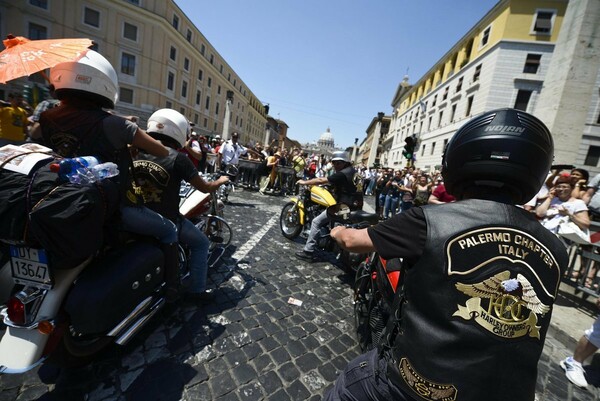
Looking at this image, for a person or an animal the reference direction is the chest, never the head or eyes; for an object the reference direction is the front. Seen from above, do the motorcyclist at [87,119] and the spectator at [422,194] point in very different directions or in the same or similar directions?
very different directions

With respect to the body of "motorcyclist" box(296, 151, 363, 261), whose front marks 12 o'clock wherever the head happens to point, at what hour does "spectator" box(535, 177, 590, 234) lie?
The spectator is roughly at 6 o'clock from the motorcyclist.

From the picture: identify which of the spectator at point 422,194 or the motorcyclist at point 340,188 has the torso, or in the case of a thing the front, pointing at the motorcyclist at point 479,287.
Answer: the spectator

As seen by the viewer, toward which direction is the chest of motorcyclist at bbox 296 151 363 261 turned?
to the viewer's left

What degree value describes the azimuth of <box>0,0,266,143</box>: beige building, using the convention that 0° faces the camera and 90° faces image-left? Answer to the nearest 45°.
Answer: approximately 315°

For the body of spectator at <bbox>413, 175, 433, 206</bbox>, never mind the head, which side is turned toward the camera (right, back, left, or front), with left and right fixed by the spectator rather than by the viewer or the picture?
front

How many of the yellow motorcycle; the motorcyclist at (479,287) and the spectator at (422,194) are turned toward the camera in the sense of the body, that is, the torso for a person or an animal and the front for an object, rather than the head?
1

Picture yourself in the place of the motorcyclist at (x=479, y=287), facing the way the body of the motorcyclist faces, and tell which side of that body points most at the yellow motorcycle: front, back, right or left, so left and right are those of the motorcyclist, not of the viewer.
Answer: front

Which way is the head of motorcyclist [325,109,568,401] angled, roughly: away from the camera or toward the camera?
away from the camera

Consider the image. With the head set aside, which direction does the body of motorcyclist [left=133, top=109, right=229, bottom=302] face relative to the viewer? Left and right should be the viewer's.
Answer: facing away from the viewer and to the right of the viewer

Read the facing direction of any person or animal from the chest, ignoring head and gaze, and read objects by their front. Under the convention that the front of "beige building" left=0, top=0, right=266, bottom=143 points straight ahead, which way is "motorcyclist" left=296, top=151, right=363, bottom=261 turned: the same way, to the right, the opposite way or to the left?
the opposite way

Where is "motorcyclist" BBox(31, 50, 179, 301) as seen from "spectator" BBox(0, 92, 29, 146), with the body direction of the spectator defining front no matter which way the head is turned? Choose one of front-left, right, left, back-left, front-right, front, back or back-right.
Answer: front-right

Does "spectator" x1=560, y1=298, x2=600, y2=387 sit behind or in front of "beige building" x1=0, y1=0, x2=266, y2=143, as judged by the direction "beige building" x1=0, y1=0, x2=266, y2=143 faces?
in front

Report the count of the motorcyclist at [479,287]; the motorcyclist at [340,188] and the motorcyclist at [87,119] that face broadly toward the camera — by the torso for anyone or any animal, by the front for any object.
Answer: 0

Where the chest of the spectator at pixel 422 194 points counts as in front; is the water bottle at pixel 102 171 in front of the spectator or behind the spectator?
in front

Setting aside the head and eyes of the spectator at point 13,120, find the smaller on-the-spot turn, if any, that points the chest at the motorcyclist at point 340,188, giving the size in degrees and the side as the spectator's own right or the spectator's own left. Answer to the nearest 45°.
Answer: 0° — they already face them

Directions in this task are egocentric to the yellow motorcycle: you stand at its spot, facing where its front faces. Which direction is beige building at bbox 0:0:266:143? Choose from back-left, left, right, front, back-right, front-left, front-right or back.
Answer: front
